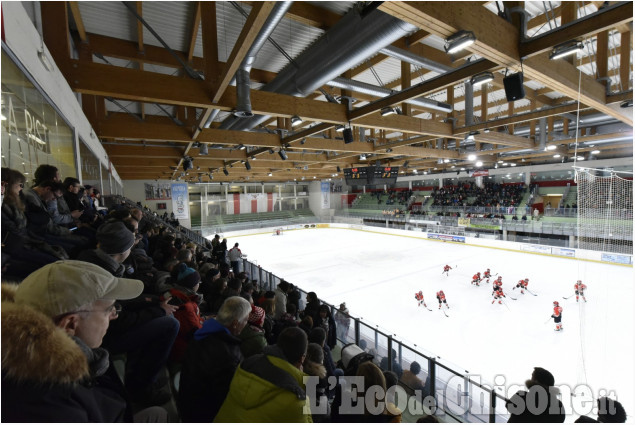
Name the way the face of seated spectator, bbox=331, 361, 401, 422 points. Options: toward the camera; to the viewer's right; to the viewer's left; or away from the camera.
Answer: away from the camera

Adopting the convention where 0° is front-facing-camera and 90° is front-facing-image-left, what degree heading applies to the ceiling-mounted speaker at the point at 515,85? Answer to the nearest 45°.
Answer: approximately 45°

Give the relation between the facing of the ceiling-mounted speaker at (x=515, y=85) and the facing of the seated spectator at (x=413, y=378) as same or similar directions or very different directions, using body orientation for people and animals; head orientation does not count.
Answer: very different directions

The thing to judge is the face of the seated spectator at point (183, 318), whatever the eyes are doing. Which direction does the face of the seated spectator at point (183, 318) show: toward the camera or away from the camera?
away from the camera

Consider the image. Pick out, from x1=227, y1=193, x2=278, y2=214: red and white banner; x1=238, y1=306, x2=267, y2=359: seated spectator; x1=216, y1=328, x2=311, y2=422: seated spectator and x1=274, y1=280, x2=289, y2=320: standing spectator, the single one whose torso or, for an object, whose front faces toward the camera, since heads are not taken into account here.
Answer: the red and white banner

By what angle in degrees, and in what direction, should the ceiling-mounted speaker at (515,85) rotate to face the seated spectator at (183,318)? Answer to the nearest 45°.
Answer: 0° — it already faces them

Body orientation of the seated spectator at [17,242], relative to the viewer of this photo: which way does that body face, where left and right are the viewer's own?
facing to the right of the viewer

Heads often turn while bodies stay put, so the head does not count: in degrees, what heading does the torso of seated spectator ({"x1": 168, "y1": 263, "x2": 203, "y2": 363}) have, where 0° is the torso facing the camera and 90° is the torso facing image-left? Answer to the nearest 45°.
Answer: approximately 270°

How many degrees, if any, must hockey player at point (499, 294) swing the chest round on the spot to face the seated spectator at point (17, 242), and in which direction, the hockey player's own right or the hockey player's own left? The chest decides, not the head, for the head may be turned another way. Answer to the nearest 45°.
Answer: approximately 45° to the hockey player's own right

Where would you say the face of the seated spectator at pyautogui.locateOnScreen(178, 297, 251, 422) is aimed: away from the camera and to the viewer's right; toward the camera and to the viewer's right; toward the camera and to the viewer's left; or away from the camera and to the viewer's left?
away from the camera and to the viewer's right

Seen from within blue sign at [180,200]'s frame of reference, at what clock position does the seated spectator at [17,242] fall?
The seated spectator is roughly at 12 o'clock from the blue sign.

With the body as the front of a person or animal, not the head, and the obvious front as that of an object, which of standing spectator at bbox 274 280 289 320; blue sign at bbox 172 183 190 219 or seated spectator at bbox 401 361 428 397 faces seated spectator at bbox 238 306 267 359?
the blue sign
